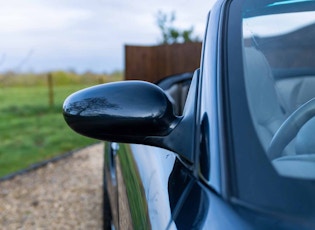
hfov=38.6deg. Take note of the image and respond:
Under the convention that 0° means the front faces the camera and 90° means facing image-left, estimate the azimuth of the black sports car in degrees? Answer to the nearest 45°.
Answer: approximately 0°

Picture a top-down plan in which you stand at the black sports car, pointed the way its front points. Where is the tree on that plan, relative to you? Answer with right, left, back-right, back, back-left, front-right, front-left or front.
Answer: back

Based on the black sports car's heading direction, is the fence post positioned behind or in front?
behind

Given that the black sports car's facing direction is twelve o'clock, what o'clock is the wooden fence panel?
The wooden fence panel is roughly at 6 o'clock from the black sports car.
